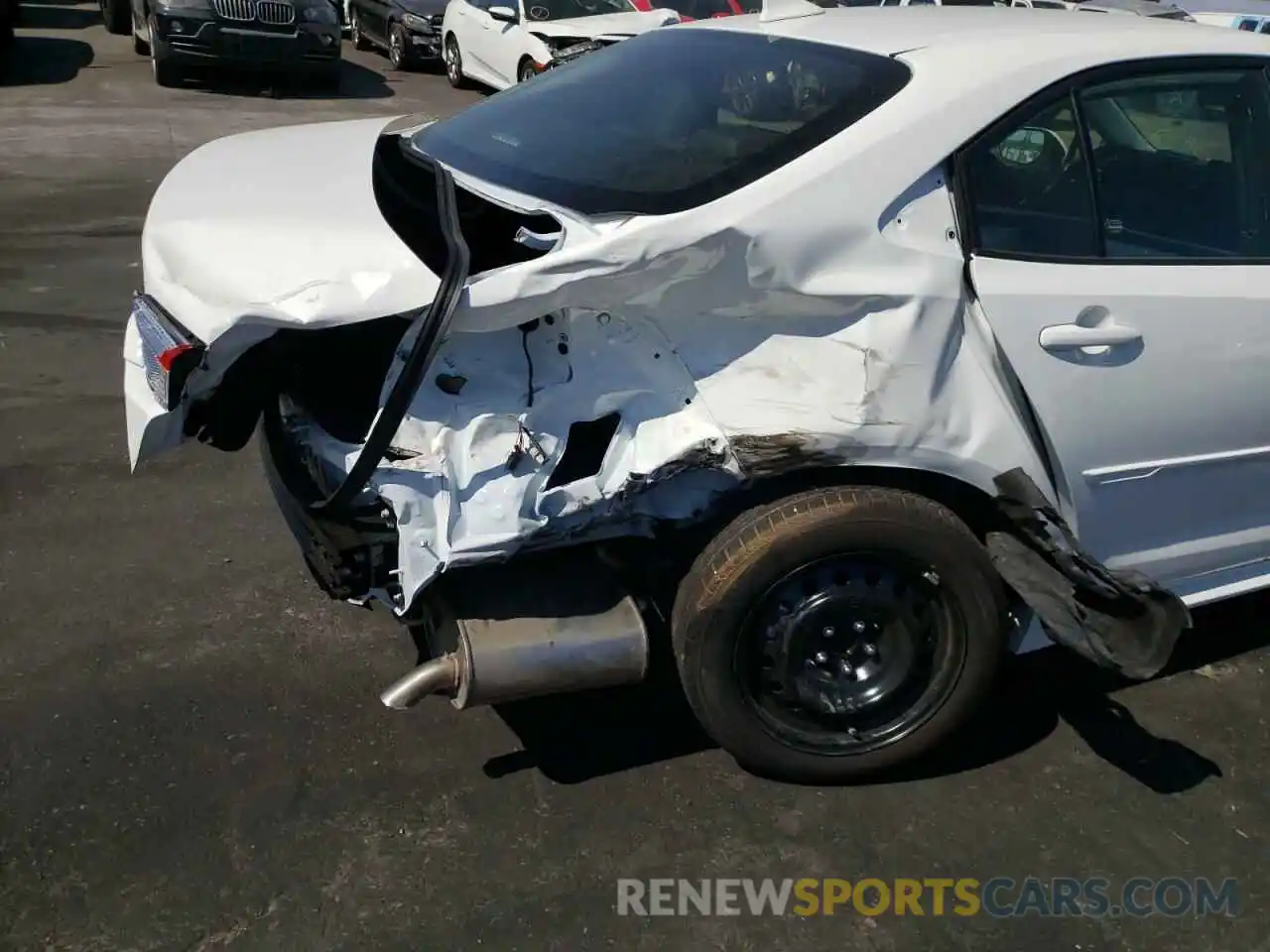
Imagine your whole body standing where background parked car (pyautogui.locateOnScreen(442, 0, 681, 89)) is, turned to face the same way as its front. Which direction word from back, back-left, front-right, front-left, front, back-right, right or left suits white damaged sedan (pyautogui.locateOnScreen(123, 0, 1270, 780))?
front-right

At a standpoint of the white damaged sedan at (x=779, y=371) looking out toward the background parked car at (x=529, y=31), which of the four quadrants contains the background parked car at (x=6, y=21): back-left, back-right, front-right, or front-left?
front-left

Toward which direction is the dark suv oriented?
toward the camera

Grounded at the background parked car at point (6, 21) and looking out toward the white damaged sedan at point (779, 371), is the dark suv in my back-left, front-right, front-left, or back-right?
front-left

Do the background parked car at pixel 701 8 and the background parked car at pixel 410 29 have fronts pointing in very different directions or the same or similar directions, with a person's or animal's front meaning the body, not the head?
same or similar directions

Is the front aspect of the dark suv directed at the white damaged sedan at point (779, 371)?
yes

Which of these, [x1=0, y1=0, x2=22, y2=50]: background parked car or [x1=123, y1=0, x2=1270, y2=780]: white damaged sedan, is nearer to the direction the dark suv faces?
the white damaged sedan

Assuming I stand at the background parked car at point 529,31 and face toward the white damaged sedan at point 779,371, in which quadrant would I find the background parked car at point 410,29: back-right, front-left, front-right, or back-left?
back-right

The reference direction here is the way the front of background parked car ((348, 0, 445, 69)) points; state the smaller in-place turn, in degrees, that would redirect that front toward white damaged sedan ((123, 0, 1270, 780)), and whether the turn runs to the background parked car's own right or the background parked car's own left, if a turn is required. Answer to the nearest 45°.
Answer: approximately 45° to the background parked car's own right

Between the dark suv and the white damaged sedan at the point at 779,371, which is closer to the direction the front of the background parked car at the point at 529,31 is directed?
the white damaged sedan

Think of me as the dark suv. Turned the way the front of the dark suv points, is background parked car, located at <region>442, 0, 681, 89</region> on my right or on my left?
on my left

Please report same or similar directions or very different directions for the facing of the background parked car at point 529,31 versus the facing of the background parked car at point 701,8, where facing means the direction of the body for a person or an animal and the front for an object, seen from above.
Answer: same or similar directions

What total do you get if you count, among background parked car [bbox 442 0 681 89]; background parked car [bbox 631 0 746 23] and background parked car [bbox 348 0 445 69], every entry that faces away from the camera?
0
